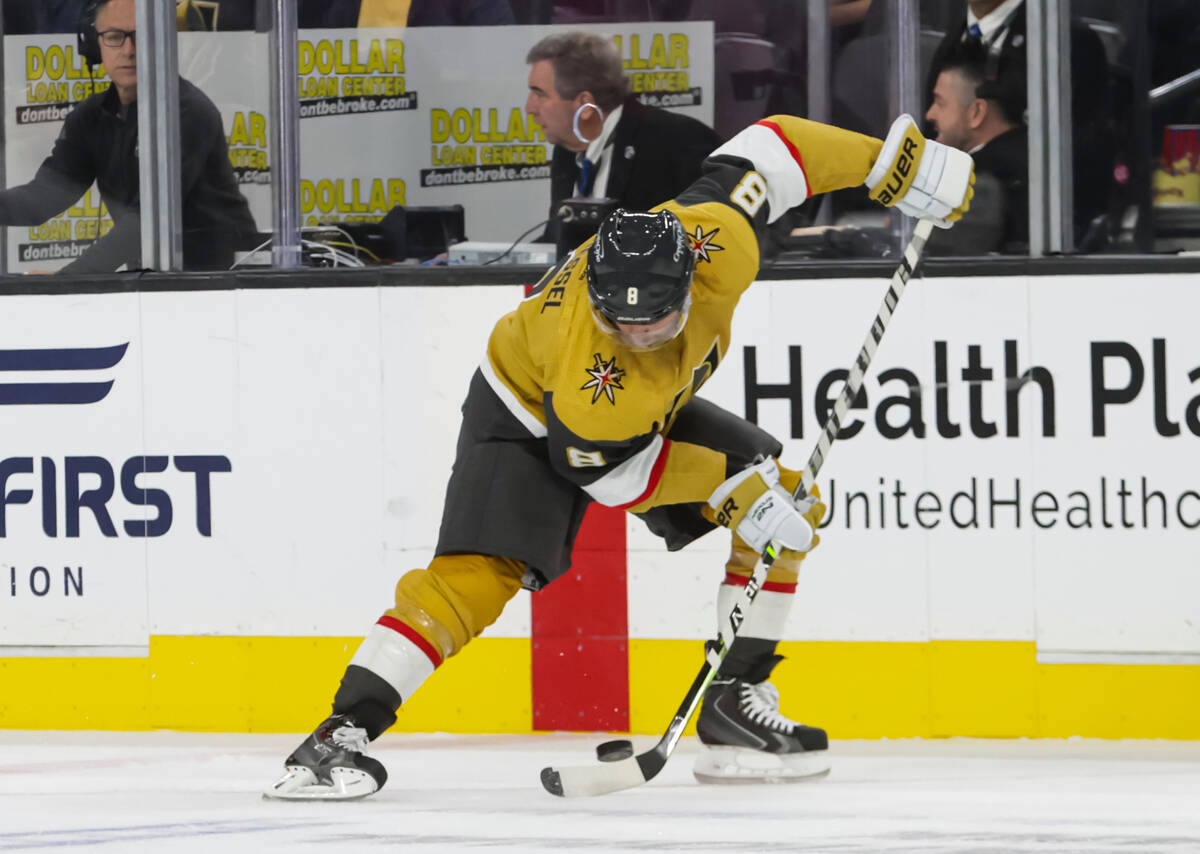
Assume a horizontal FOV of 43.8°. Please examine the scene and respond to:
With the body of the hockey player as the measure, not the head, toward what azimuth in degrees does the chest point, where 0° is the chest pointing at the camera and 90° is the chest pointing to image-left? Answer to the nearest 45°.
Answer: approximately 315°

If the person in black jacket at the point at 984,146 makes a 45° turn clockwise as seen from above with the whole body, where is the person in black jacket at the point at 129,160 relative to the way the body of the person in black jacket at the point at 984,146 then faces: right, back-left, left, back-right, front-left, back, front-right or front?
front-left

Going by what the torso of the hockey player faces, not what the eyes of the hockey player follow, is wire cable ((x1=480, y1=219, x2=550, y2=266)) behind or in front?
behind

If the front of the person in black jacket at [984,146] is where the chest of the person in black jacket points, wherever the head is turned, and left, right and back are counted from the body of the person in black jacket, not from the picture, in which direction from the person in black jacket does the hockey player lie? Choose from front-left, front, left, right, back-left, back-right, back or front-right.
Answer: front-left

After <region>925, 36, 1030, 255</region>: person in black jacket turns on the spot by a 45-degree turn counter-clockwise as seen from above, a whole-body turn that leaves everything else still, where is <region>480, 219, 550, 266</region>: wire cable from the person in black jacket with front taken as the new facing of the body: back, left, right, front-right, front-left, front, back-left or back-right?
front-right

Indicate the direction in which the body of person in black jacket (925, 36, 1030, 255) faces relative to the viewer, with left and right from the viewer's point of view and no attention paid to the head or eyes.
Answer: facing to the left of the viewer

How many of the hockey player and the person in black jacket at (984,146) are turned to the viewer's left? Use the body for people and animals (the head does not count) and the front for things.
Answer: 1
